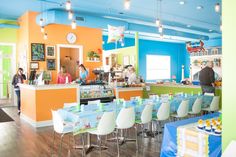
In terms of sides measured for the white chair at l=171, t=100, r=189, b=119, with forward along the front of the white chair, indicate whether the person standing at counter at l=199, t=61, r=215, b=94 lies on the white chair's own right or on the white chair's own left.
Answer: on the white chair's own right

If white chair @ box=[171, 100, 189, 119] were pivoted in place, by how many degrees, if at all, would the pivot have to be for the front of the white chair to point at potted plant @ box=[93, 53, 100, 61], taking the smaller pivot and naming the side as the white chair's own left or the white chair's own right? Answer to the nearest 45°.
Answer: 0° — it already faces it

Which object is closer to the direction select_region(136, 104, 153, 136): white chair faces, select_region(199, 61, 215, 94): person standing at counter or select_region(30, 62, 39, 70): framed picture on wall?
the framed picture on wall

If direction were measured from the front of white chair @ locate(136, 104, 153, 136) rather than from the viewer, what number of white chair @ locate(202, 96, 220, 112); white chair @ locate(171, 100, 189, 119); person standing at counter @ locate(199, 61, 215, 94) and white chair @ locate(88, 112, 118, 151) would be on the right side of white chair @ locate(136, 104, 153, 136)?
3

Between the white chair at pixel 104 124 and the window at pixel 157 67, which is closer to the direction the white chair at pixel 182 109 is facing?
the window

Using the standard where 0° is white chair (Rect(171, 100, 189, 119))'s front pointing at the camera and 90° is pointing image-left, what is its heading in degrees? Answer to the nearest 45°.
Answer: approximately 135°

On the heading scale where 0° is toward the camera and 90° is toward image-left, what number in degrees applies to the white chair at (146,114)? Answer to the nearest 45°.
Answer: approximately 135°

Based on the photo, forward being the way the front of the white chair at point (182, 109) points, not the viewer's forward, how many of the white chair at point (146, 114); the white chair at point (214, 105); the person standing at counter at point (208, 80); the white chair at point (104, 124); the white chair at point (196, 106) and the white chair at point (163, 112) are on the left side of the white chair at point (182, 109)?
3

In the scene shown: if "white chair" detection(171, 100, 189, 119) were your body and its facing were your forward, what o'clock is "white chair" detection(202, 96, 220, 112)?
"white chair" detection(202, 96, 220, 112) is roughly at 3 o'clock from "white chair" detection(171, 100, 189, 119).
